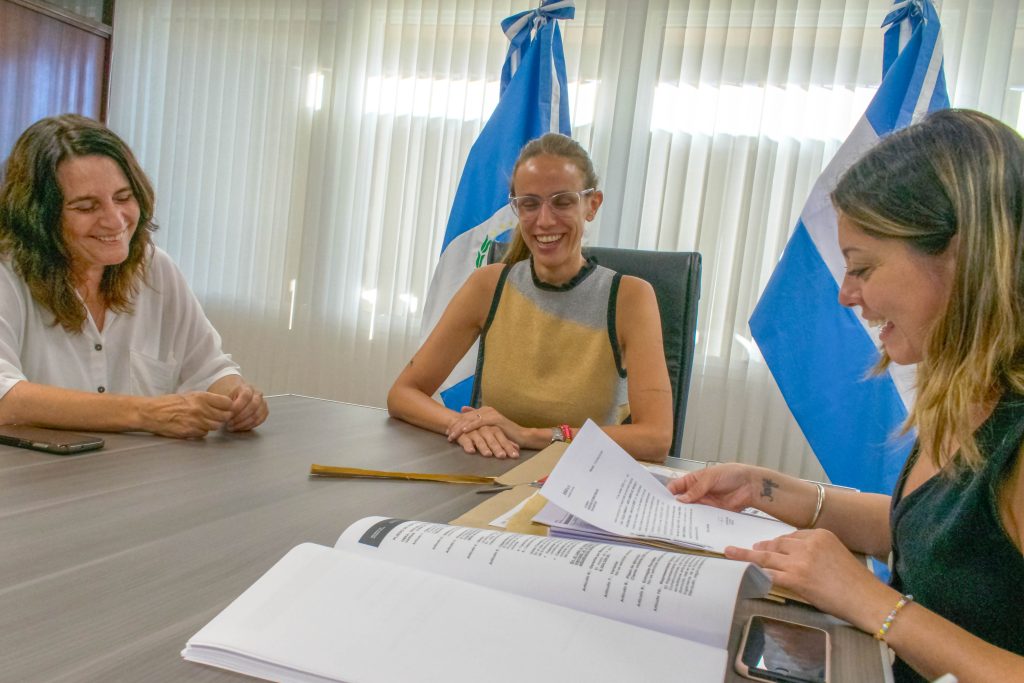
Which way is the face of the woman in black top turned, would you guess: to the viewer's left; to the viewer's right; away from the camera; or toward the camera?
to the viewer's left

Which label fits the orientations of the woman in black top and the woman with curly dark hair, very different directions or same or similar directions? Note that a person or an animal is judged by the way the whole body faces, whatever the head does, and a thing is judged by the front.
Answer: very different directions

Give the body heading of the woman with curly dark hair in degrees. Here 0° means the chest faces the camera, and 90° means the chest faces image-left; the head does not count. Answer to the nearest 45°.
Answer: approximately 315°

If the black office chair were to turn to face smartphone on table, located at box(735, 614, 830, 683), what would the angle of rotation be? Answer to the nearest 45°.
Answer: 0° — it already faces it

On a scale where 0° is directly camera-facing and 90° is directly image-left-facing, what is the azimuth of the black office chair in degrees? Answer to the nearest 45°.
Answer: approximately 0°

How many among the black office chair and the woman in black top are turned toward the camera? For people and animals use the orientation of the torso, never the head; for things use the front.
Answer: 1

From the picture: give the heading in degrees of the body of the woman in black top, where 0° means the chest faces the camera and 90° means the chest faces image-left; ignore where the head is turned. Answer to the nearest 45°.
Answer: approximately 90°

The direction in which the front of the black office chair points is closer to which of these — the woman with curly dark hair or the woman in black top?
the woman in black top
